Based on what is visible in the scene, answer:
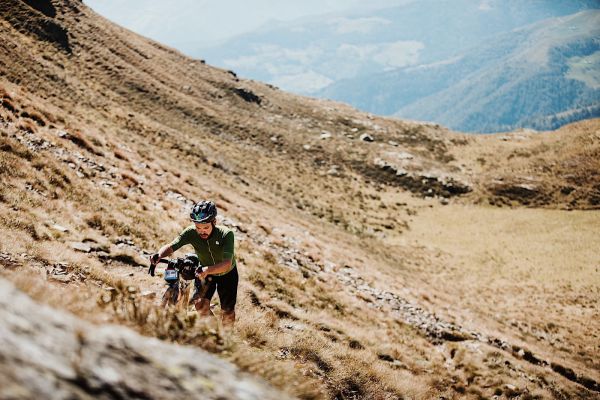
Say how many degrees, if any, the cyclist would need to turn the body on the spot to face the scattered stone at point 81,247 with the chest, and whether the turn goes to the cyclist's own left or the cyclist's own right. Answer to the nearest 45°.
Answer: approximately 90° to the cyclist's own right

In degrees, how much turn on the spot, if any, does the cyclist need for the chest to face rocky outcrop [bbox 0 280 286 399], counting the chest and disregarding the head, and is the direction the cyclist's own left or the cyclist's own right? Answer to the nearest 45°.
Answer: approximately 45° to the cyclist's own left

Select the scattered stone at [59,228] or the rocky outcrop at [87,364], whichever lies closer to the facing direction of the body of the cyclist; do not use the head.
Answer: the rocky outcrop

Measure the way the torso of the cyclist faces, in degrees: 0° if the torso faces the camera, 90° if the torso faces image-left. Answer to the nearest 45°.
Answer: approximately 45°

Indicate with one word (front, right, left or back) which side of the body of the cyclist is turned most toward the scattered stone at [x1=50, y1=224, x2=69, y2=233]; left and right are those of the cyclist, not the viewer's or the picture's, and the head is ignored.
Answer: right

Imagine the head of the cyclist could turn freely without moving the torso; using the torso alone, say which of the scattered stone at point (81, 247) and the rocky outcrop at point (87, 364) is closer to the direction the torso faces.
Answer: the rocky outcrop
